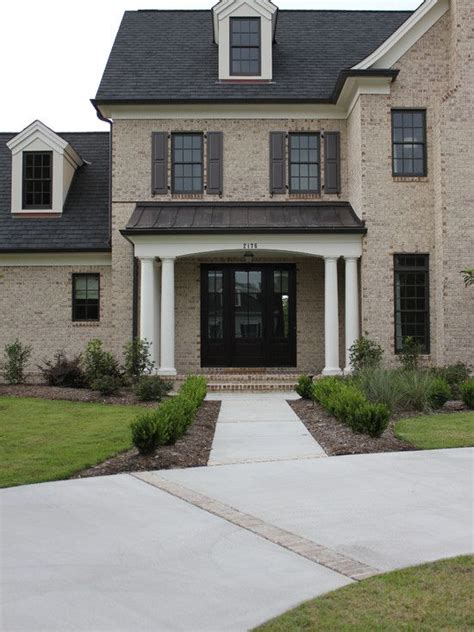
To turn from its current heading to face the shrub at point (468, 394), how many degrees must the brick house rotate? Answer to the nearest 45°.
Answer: approximately 45° to its left

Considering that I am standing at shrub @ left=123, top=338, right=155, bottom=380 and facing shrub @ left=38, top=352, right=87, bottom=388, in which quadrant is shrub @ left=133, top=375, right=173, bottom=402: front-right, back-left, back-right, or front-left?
back-left

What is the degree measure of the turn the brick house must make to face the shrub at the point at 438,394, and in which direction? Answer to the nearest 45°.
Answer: approximately 45° to its left

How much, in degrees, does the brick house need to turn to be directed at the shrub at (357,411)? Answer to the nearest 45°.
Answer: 0° — it already faces it

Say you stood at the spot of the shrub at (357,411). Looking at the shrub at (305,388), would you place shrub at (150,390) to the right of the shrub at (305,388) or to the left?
left

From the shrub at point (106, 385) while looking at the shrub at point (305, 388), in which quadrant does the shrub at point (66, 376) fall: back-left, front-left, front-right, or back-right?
back-left

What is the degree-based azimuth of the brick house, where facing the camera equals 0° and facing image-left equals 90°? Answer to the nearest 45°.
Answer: approximately 0°
